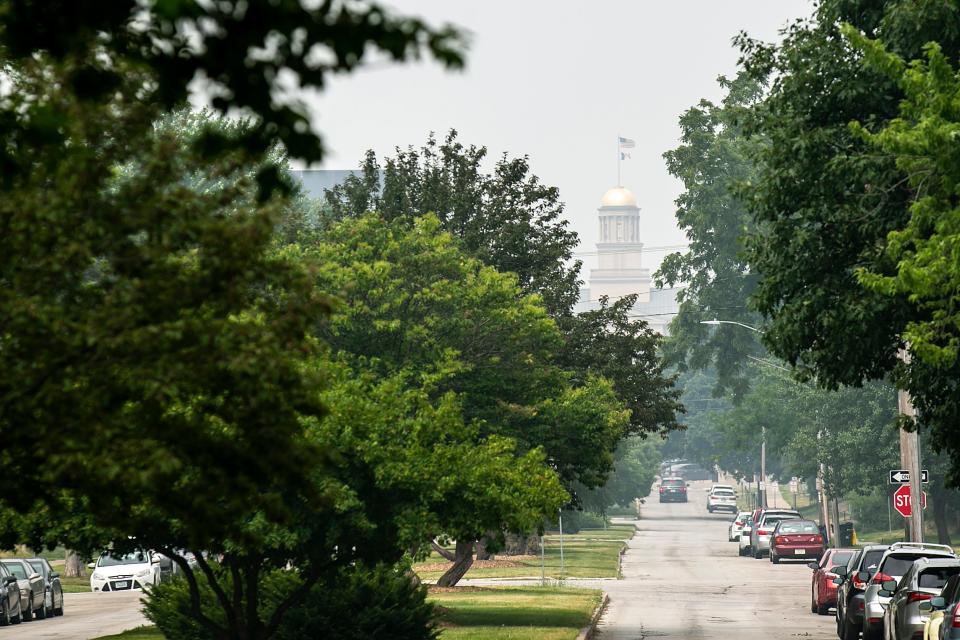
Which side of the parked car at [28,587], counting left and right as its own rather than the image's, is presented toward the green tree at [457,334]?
left

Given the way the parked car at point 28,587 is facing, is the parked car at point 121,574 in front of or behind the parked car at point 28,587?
behind

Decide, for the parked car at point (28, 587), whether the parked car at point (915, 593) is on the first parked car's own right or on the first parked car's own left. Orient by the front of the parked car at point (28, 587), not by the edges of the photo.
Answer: on the first parked car's own left

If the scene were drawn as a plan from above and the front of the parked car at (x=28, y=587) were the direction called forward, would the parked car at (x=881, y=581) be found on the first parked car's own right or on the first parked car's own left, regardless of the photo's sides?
on the first parked car's own left

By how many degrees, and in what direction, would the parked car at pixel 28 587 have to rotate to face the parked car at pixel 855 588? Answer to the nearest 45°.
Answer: approximately 90° to its left

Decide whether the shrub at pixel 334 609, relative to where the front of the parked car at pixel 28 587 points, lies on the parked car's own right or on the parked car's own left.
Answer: on the parked car's own left

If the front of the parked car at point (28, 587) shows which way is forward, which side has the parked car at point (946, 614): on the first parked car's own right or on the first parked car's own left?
on the first parked car's own left

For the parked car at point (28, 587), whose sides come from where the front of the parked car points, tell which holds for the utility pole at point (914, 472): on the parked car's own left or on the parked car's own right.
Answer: on the parked car's own left

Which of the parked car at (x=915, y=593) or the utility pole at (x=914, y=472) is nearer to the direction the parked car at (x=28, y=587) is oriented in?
the parked car

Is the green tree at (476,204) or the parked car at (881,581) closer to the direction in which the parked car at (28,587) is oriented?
the parked car

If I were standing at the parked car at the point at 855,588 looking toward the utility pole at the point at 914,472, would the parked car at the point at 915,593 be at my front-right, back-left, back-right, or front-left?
back-right
